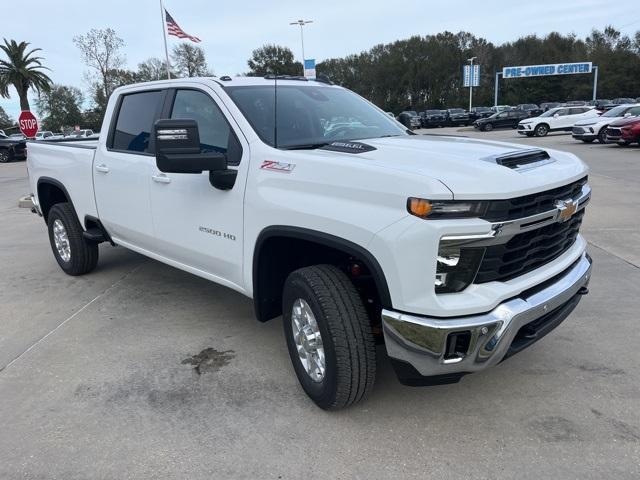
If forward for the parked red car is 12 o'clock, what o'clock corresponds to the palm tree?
The palm tree is roughly at 2 o'clock from the parked red car.

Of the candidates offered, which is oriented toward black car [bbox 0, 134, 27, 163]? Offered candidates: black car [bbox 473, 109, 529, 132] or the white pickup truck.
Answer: black car [bbox 473, 109, 529, 132]

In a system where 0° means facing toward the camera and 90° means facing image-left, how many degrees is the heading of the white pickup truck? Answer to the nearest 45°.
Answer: approximately 315°

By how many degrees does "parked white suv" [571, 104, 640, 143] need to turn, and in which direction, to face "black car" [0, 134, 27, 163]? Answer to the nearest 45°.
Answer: approximately 45° to its right

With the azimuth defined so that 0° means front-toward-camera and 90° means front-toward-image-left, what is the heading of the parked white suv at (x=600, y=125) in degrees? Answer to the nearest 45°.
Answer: approximately 45°

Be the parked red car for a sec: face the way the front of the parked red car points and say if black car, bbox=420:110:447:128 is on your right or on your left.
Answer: on your right
